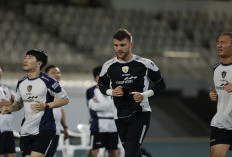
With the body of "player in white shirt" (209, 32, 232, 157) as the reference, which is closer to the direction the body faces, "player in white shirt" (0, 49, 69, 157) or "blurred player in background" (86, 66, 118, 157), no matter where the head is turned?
the player in white shirt

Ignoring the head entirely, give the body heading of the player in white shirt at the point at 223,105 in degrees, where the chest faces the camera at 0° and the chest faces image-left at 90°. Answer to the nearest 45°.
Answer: approximately 45°

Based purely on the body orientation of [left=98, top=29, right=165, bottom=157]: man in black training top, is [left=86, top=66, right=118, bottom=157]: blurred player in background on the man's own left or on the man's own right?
on the man's own right

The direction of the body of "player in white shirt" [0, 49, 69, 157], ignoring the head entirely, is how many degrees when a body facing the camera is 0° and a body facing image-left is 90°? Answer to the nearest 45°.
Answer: approximately 45°

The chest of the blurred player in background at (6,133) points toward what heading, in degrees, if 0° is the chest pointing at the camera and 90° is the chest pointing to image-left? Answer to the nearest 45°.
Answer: approximately 0°

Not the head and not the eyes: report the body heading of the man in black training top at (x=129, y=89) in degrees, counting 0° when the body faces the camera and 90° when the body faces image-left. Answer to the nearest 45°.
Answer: approximately 45°

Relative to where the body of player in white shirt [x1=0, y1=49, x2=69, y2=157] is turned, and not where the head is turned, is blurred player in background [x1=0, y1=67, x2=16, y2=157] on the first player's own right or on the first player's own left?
on the first player's own right
